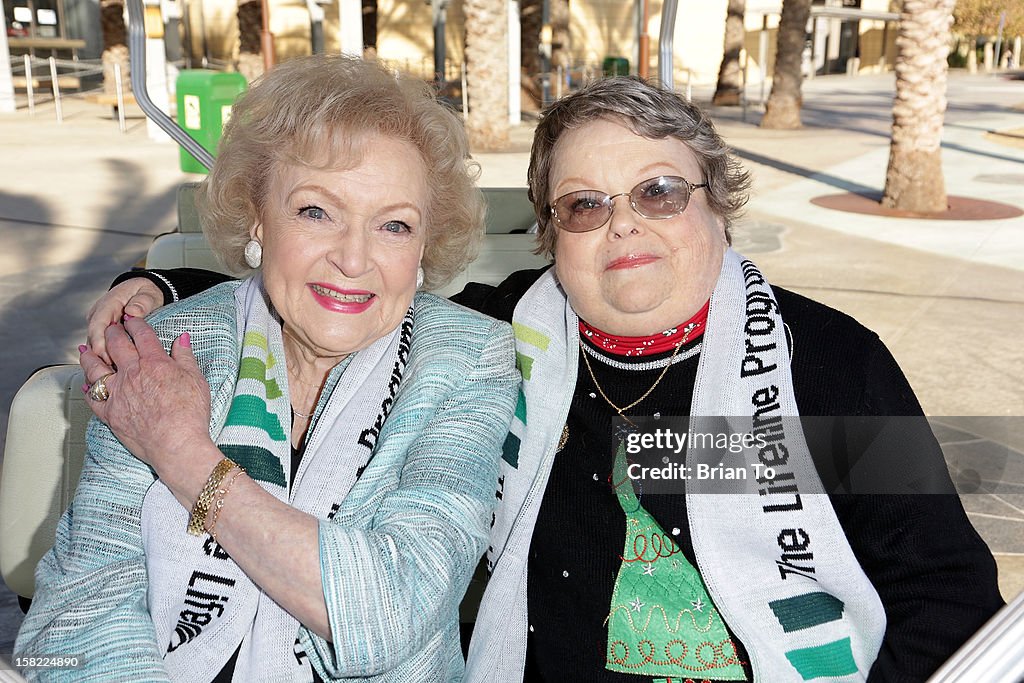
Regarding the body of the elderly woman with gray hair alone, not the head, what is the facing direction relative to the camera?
toward the camera

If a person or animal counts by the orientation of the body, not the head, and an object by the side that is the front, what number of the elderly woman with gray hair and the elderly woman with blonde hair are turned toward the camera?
2

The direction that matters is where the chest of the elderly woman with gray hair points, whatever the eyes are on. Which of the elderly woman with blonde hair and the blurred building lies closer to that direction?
the elderly woman with blonde hair

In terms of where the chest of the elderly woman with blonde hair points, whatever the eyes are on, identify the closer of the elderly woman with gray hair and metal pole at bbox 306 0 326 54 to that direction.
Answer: the elderly woman with gray hair

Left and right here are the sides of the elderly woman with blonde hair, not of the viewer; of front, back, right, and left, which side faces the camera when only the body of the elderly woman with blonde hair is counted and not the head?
front

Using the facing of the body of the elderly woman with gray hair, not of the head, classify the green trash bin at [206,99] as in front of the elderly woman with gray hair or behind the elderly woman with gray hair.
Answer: behind

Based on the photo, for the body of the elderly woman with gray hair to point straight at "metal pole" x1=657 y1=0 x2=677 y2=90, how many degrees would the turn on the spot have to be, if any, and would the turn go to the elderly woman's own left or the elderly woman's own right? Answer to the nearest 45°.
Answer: approximately 180°

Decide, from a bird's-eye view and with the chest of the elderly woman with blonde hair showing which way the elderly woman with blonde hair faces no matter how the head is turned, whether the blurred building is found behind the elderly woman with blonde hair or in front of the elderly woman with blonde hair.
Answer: behind

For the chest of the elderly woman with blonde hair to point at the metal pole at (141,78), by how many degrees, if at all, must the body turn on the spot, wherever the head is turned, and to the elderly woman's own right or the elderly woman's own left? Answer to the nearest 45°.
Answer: approximately 180°

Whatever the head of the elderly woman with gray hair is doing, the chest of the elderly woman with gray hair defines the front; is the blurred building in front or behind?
behind

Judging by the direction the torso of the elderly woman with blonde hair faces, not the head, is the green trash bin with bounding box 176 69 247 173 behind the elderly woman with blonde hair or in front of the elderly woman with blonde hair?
behind

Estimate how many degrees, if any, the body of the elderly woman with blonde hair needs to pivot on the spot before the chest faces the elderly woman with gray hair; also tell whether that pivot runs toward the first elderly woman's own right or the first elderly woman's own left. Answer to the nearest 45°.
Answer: approximately 90° to the first elderly woman's own left

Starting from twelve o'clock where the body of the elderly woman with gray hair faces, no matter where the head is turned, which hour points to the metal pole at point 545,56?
The metal pole is roughly at 6 o'clock from the elderly woman with gray hair.
